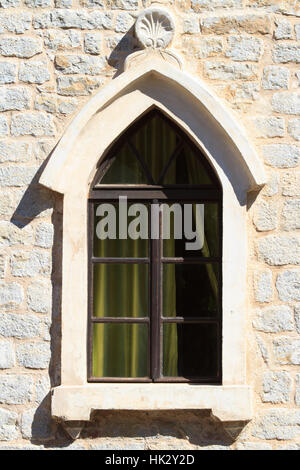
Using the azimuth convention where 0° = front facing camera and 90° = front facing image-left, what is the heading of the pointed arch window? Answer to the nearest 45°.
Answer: approximately 0°
